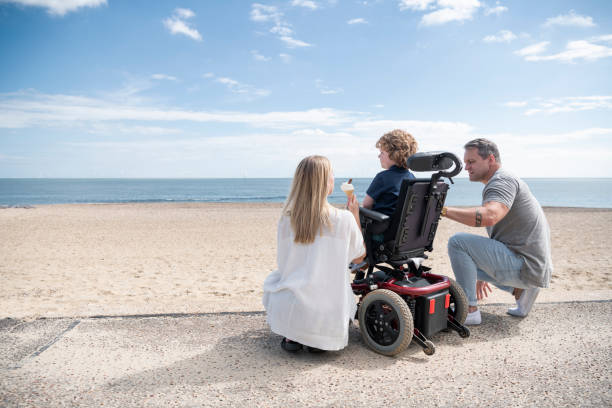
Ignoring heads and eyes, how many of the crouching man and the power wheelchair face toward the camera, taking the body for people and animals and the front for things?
0

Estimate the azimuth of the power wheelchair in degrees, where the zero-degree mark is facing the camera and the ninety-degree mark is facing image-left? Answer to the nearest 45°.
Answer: approximately 135°

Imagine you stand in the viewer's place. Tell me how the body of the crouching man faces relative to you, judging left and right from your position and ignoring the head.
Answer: facing to the left of the viewer

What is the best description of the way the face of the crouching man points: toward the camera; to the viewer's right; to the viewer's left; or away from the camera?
to the viewer's left

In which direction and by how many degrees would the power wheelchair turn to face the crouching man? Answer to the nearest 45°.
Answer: approximately 90° to its right

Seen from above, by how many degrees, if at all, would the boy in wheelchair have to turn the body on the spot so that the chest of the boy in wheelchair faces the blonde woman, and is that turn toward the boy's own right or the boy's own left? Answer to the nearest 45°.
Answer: approximately 90° to the boy's own left

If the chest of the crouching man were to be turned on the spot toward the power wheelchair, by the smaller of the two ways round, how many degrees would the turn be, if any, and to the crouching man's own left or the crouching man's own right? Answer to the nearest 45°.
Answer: approximately 45° to the crouching man's own left

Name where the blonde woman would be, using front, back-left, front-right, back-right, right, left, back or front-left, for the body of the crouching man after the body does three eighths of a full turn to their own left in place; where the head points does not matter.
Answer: right

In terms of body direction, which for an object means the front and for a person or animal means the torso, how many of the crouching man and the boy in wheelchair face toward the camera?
0

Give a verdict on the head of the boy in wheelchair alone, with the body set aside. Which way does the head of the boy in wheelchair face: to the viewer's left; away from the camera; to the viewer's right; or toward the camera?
to the viewer's left

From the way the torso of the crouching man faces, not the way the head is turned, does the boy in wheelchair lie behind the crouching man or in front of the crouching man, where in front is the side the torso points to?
in front

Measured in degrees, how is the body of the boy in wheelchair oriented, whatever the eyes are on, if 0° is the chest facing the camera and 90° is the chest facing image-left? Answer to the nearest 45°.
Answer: approximately 135°
